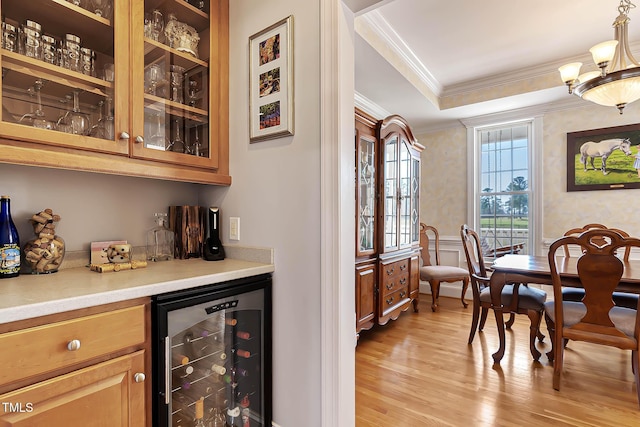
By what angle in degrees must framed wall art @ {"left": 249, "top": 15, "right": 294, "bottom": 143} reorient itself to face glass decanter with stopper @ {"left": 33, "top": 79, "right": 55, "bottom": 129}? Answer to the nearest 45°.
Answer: approximately 45° to its right

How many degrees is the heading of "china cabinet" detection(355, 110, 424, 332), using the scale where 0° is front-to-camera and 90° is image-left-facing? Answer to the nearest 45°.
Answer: approximately 315°

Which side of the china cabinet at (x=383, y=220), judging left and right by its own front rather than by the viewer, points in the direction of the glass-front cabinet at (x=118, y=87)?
right

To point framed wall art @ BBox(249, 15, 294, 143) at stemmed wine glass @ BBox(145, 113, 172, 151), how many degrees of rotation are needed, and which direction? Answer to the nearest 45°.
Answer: approximately 45° to its right

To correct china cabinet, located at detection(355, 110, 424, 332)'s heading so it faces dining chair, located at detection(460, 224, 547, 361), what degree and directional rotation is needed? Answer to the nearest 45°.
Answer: approximately 45° to its left

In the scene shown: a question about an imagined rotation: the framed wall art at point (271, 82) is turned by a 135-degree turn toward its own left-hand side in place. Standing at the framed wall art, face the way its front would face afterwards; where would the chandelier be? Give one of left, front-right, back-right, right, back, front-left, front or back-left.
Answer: front
